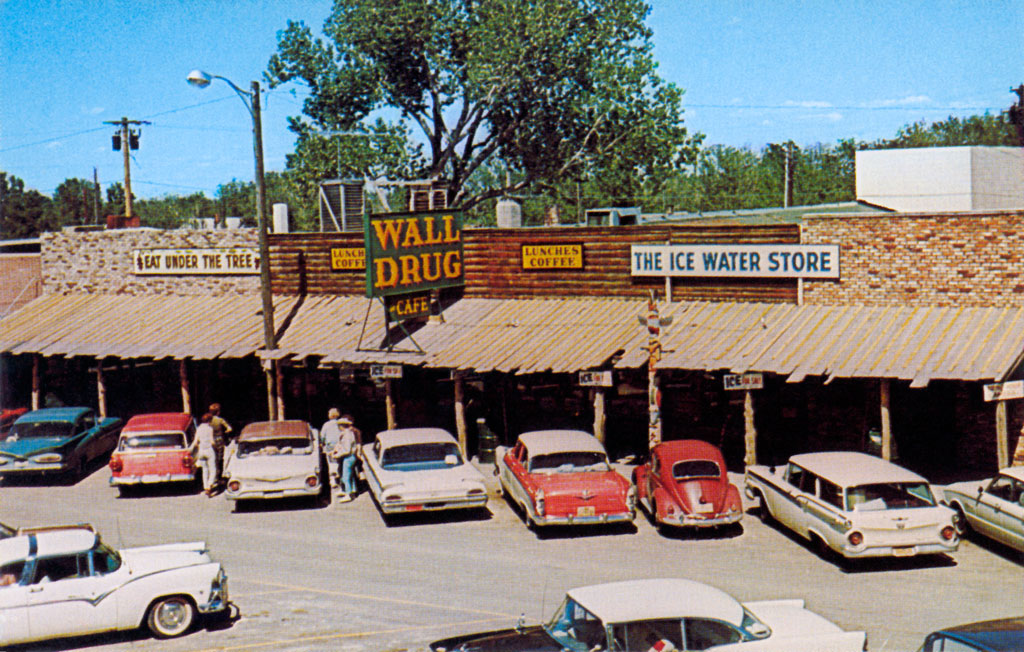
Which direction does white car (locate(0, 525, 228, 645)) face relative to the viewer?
to the viewer's right

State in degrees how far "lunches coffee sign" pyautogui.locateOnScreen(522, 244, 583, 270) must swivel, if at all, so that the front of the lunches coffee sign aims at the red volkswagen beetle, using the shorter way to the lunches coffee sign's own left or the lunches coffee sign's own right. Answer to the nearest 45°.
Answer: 0° — it already faces it

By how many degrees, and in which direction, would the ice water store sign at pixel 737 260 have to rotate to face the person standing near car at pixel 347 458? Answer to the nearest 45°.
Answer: approximately 45° to its right

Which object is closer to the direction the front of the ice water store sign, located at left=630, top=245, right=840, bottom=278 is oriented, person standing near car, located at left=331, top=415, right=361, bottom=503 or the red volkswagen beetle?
the red volkswagen beetle

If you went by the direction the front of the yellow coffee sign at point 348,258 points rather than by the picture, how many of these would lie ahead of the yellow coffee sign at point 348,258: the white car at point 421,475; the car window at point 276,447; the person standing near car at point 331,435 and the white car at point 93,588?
4

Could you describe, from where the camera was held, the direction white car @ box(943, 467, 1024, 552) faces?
facing away from the viewer and to the left of the viewer

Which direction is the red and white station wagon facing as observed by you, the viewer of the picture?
facing away from the viewer

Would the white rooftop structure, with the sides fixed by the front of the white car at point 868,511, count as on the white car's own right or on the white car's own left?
on the white car's own right

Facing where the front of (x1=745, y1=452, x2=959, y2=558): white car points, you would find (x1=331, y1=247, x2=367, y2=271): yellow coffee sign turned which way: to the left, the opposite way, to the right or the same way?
the opposite way

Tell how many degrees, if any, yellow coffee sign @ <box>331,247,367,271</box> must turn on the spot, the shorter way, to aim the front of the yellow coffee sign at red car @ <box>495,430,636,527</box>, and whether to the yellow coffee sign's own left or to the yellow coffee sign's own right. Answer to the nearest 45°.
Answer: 0° — it already faces it
